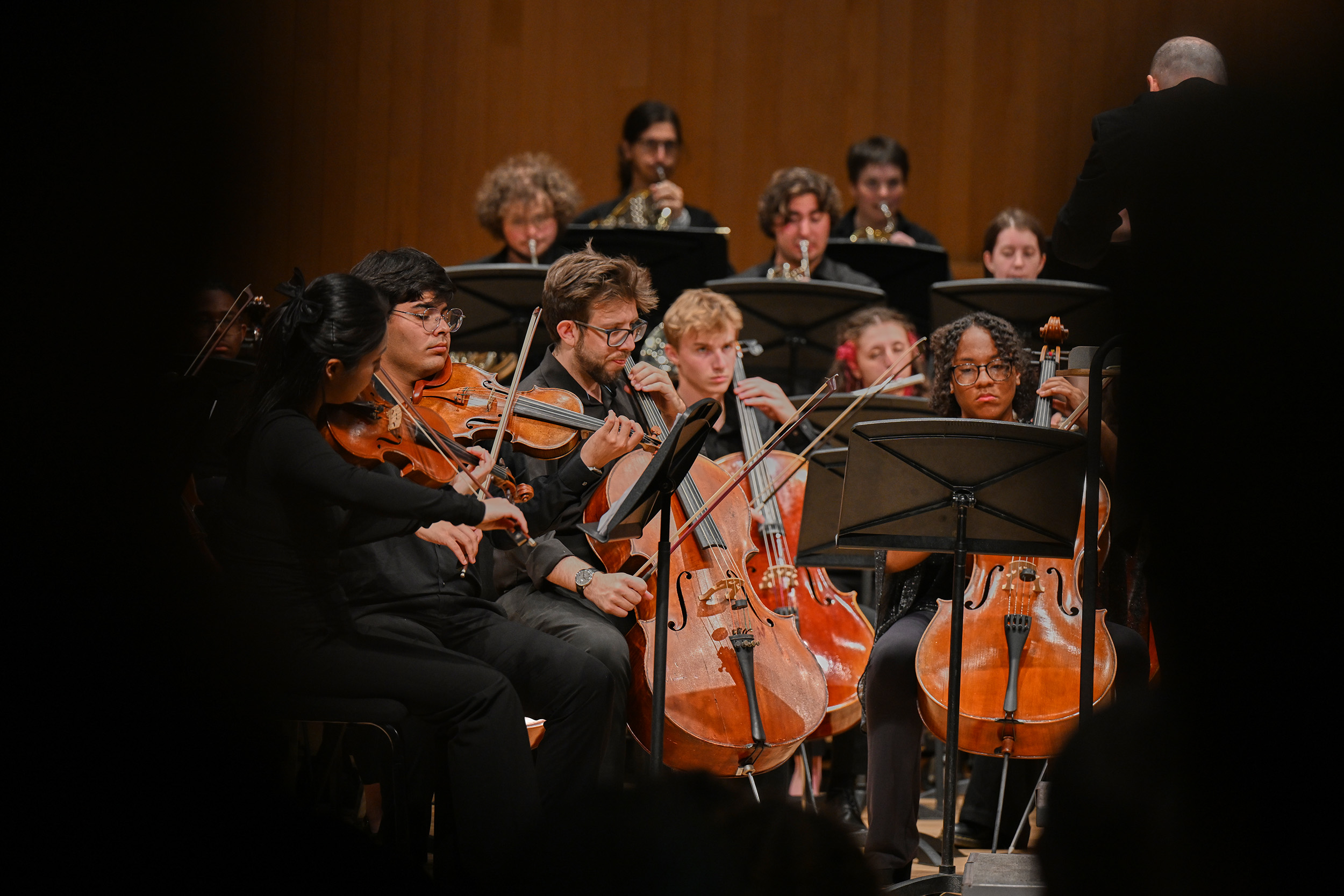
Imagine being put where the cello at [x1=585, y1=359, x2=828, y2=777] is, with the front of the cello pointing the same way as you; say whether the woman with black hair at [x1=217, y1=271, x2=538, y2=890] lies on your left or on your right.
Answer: on your right

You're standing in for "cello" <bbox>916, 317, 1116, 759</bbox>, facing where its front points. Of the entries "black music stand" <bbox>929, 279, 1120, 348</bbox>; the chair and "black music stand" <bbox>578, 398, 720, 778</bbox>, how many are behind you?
1

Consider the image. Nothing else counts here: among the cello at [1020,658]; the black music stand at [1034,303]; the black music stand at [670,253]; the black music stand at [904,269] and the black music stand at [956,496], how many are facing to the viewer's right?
0

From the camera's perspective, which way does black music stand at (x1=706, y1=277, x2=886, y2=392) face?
away from the camera

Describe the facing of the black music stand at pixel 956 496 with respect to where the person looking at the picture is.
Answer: facing away from the viewer

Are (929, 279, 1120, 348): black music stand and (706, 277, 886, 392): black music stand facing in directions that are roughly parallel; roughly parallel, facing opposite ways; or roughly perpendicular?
roughly parallel

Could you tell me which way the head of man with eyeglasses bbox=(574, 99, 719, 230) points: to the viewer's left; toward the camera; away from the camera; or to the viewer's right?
toward the camera

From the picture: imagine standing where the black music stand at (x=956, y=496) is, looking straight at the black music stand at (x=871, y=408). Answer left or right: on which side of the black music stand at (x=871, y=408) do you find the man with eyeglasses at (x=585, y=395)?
left

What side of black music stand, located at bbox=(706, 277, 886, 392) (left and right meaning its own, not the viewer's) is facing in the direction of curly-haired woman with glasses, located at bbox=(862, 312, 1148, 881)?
back

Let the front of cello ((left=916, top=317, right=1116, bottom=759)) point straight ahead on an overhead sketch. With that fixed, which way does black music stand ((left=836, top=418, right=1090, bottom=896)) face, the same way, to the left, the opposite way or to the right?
the opposite way

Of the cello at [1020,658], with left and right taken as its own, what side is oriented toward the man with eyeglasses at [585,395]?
right

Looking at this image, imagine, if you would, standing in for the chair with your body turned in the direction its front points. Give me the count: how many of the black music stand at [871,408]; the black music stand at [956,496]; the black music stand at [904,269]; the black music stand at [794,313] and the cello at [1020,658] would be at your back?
0

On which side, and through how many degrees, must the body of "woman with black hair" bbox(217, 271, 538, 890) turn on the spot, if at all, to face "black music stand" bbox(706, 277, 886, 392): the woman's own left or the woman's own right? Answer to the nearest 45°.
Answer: approximately 45° to the woman's own left

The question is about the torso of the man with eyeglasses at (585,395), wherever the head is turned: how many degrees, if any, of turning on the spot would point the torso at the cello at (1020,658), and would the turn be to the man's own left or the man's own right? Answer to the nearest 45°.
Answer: approximately 45° to the man's own left

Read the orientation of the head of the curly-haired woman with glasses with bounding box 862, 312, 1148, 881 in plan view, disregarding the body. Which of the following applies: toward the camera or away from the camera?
toward the camera

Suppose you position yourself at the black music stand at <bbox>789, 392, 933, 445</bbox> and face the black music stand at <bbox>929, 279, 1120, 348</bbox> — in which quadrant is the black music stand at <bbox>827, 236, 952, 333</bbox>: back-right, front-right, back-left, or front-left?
front-left

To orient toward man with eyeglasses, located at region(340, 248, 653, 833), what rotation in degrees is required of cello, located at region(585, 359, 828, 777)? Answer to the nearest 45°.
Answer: approximately 90° to its right

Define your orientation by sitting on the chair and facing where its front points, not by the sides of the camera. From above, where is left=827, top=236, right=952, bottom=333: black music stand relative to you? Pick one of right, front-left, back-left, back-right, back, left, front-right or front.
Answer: front-left

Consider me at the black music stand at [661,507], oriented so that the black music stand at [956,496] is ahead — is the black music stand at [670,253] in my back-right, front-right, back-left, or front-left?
front-left

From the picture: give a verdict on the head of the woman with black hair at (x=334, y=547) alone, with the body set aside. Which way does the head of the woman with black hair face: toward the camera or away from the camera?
away from the camera

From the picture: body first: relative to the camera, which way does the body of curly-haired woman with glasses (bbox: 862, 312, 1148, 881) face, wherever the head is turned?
toward the camera
